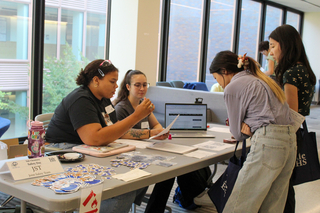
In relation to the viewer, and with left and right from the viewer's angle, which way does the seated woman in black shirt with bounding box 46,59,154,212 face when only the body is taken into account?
facing to the right of the viewer

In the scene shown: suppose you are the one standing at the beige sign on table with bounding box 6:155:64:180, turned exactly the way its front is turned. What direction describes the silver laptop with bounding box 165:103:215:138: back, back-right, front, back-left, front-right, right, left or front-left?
back-left

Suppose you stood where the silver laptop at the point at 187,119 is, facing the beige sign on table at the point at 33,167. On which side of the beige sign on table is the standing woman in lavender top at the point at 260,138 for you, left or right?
left

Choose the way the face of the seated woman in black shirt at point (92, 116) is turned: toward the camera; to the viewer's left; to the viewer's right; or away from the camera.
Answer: to the viewer's right

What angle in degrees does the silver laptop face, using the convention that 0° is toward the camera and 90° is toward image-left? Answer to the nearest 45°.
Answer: approximately 0°

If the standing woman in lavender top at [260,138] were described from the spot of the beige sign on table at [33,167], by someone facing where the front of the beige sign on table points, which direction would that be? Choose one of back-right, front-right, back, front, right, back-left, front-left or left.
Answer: left

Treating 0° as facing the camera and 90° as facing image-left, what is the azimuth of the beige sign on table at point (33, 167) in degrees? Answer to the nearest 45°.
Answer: approximately 0°

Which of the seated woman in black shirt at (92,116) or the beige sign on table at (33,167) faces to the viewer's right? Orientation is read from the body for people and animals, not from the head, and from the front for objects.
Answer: the seated woman in black shirt

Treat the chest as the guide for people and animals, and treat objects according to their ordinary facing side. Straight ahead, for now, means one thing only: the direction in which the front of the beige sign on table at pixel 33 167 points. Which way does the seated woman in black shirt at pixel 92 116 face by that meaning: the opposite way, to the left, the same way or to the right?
to the left

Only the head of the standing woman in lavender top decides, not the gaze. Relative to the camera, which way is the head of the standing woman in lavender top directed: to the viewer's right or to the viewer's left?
to the viewer's left
